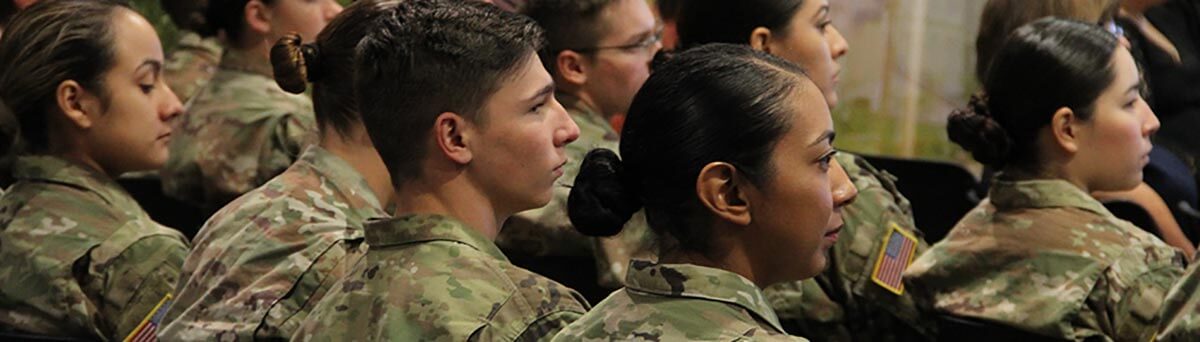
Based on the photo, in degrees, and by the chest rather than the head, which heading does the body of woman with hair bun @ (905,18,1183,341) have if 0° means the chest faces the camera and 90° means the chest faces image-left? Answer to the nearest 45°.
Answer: approximately 225°

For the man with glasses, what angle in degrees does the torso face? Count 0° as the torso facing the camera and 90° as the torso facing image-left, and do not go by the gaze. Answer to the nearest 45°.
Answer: approximately 270°

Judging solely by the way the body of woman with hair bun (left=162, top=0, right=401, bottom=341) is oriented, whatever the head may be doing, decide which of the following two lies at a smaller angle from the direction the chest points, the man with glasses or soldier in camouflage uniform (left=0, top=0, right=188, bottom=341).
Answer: the man with glasses

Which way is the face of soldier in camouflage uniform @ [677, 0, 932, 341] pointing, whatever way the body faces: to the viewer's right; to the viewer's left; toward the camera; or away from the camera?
to the viewer's right

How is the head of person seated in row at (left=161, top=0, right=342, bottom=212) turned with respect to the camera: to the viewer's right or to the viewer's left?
to the viewer's right

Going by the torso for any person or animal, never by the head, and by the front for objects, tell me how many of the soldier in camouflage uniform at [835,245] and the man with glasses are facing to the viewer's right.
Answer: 2

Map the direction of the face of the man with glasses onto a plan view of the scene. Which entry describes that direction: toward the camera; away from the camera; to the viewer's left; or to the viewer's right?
to the viewer's right

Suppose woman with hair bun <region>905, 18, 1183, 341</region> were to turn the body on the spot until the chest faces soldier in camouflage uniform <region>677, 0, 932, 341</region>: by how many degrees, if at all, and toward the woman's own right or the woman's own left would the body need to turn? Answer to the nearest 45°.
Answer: approximately 135° to the woman's own left

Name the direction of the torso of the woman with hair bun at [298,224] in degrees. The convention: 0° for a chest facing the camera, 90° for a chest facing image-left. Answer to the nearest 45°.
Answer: approximately 225°

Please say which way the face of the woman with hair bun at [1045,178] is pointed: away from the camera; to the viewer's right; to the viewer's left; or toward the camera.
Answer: to the viewer's right

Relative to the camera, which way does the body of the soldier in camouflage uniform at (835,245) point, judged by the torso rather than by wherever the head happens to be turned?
to the viewer's right
